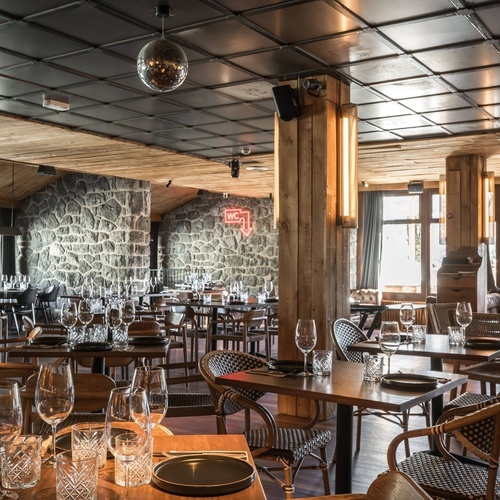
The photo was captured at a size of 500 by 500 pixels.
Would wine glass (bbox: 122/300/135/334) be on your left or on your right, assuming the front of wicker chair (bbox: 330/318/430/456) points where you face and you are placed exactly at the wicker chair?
on your right

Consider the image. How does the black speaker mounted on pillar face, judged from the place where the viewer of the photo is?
facing the viewer and to the left of the viewer

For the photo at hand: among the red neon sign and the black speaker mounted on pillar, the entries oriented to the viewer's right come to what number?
0

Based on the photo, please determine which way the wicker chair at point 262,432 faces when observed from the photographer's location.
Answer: facing the viewer and to the right of the viewer

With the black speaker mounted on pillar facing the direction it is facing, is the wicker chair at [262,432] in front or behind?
in front

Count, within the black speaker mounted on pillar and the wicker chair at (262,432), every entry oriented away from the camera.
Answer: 0

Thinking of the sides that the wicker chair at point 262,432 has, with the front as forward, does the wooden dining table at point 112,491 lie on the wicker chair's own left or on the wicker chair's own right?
on the wicker chair's own right

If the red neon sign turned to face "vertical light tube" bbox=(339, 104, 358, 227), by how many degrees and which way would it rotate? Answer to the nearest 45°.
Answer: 0° — it already faces it

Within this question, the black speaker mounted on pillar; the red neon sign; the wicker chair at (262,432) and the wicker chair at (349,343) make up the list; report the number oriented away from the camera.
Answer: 0

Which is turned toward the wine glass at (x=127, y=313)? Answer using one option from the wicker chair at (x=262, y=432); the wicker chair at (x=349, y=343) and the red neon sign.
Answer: the red neon sign

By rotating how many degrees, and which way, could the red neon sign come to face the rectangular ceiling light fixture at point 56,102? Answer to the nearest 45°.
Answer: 0° — it already faces it

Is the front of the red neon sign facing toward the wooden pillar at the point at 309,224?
yes

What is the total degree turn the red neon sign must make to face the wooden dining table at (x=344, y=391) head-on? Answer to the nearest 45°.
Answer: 0° — it already faces it

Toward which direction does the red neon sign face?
toward the camera
